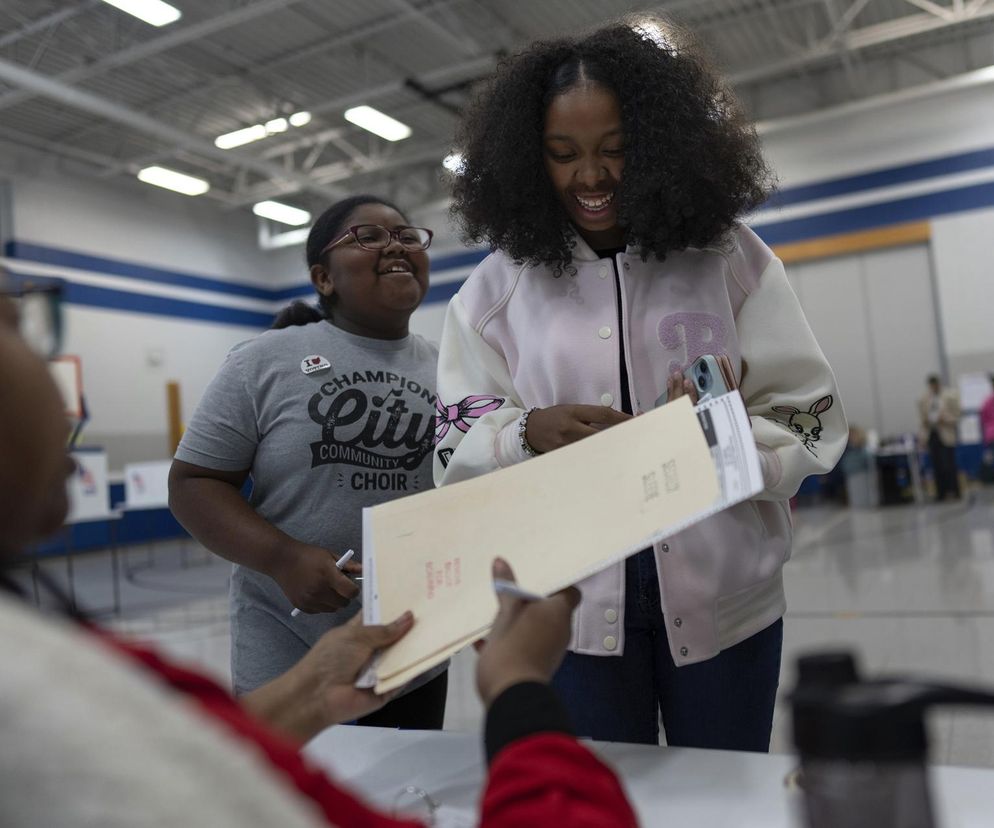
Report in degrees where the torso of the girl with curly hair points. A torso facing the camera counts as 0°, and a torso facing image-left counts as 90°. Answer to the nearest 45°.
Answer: approximately 0°

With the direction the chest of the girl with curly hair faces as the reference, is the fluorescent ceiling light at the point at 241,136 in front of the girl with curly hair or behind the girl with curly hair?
behind

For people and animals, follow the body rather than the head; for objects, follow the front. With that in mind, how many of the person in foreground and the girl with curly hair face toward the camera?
1

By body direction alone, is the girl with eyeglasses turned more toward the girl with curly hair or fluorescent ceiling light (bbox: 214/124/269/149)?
the girl with curly hair

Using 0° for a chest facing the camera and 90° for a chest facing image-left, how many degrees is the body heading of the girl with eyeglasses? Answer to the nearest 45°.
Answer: approximately 315°

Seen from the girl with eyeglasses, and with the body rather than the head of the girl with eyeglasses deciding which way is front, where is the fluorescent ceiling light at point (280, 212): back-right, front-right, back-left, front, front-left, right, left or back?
back-left

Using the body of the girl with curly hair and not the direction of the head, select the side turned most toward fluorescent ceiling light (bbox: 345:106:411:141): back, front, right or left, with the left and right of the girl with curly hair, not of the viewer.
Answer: back
